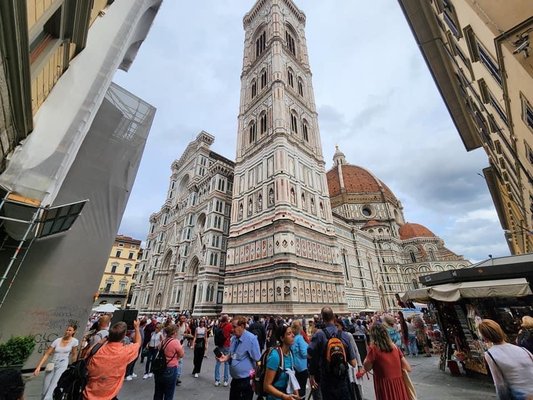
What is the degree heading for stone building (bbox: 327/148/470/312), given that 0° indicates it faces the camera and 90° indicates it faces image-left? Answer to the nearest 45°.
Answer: approximately 45°

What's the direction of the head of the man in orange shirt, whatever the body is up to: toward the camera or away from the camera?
away from the camera

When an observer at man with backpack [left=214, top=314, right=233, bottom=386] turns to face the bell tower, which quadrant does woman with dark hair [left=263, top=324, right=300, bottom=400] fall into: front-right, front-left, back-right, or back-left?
back-right

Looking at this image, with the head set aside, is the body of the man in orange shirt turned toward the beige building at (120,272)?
yes

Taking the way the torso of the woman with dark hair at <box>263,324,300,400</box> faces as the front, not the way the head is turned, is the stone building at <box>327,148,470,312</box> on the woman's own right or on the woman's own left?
on the woman's own left

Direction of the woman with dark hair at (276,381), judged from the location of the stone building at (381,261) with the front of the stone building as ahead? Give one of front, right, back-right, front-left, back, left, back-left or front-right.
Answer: front-left

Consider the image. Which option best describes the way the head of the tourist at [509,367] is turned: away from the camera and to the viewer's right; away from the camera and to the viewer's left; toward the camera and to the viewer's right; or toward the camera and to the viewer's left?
away from the camera and to the viewer's left

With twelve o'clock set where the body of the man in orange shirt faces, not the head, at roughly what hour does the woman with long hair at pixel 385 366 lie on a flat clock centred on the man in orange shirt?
The woman with long hair is roughly at 4 o'clock from the man in orange shirt.

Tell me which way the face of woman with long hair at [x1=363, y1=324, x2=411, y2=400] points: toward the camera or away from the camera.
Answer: away from the camera

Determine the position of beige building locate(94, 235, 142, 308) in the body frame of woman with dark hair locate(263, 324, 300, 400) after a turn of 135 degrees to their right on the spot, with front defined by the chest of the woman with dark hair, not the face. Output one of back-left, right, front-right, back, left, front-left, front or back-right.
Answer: front-right

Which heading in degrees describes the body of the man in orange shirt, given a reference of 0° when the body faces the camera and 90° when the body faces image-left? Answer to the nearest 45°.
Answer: approximately 180°

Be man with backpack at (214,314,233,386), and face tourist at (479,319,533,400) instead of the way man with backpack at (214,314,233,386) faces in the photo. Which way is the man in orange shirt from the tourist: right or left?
right

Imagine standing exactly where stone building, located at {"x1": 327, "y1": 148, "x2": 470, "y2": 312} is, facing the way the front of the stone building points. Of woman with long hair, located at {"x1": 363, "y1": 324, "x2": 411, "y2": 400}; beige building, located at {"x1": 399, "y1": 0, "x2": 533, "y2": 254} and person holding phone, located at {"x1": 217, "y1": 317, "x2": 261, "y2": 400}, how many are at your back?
0

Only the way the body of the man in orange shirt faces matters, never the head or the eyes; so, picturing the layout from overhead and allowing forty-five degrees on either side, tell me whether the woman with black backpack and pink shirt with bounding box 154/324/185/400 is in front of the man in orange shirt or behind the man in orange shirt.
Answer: in front

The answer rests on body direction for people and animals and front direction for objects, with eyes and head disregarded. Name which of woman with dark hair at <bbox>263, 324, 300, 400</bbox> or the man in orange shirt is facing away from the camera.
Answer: the man in orange shirt

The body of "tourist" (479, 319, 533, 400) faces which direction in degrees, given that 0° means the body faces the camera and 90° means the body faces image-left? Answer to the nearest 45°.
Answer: approximately 135°

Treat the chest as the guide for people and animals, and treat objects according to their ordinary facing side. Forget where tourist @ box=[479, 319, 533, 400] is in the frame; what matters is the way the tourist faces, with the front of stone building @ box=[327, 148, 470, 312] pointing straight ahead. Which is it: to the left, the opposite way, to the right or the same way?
to the right

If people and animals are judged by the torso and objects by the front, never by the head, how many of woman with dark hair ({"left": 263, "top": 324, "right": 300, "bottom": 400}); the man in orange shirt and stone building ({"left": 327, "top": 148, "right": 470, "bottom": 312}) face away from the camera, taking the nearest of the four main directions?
1

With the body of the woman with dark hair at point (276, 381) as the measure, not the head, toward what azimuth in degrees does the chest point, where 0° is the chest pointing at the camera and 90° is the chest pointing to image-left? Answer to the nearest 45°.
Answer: approximately 315°

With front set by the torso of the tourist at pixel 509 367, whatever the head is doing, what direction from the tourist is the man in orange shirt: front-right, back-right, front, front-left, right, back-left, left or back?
left
